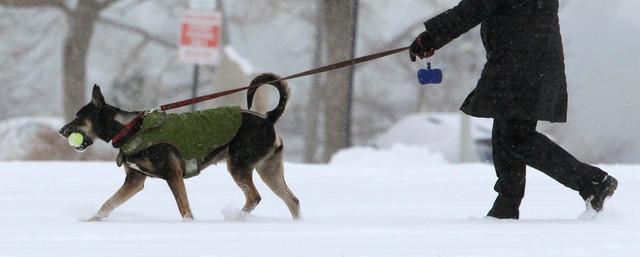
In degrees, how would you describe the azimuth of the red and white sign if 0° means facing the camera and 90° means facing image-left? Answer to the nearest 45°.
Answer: approximately 0°

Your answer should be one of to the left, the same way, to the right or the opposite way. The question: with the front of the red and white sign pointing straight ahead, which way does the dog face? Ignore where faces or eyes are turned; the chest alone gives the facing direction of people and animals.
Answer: to the right

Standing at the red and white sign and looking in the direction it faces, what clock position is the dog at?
The dog is roughly at 12 o'clock from the red and white sign.

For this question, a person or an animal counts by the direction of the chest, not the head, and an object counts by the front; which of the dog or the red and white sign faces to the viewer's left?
the dog

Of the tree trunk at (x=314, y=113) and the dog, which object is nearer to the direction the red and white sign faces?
the dog

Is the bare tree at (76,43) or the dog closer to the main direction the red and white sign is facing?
the dog

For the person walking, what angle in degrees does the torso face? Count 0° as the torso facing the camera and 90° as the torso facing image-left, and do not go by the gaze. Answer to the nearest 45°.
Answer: approximately 90°

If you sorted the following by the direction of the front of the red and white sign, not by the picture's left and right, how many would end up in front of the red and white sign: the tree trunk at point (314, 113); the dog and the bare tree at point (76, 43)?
1

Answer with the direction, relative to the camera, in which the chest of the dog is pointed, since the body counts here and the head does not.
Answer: to the viewer's left
